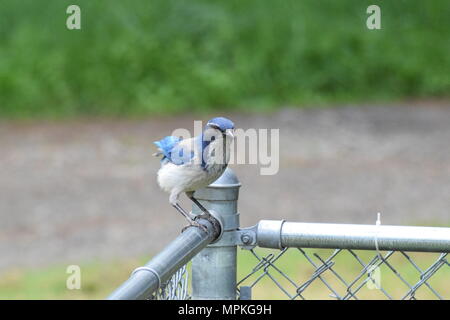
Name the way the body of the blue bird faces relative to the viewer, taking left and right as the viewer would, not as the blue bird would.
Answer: facing the viewer and to the right of the viewer
